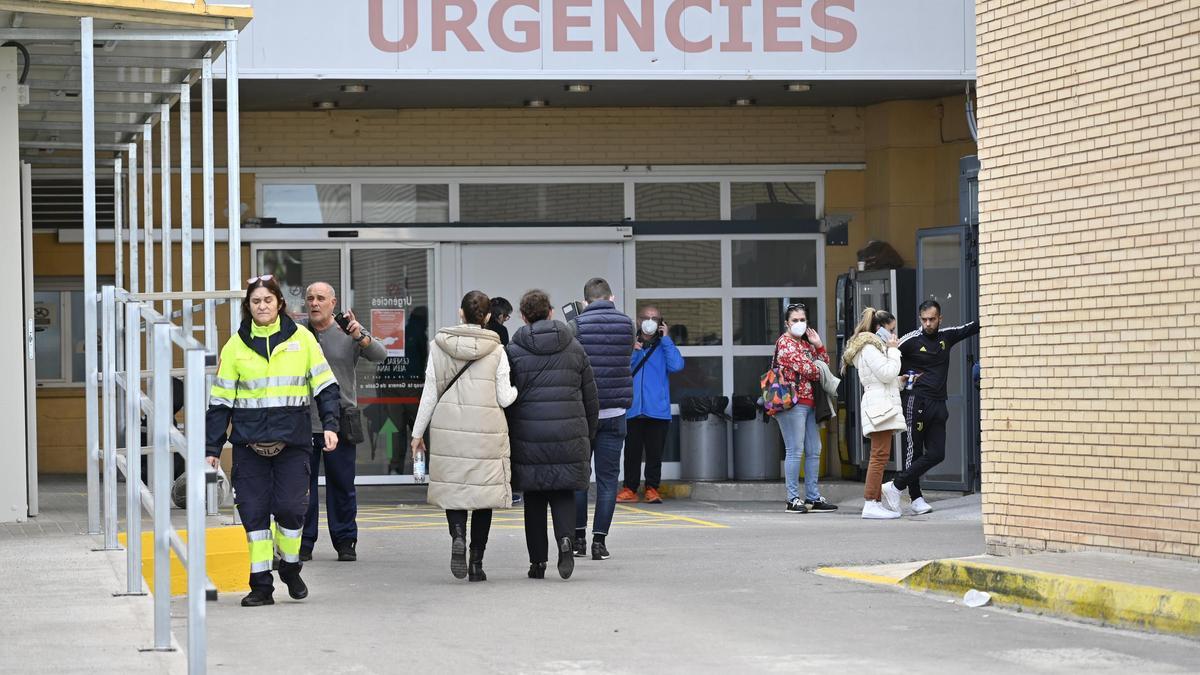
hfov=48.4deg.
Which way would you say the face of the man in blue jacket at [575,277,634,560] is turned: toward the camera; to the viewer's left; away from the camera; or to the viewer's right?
away from the camera

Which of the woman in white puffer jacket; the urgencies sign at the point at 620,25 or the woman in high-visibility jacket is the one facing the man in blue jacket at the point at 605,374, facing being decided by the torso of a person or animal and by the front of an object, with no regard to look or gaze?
the urgencies sign

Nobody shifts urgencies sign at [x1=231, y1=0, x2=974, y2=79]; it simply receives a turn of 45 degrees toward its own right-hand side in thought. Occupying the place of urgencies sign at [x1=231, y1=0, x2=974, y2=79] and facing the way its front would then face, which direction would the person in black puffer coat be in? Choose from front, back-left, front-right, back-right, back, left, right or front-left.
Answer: front-left

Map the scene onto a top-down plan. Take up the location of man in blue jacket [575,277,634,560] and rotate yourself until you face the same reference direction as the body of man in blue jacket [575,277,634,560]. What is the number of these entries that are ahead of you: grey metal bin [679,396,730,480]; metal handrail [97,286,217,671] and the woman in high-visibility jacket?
1

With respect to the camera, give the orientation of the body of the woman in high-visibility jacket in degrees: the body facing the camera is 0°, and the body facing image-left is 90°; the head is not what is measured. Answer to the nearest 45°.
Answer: approximately 0°

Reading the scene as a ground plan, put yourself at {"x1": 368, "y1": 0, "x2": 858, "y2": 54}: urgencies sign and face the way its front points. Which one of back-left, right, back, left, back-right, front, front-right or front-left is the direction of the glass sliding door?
back-right

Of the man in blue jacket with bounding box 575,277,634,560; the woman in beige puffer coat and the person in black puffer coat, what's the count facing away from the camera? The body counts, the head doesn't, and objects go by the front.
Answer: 3

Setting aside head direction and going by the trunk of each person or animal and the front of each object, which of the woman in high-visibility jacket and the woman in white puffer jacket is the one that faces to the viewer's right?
the woman in white puffer jacket

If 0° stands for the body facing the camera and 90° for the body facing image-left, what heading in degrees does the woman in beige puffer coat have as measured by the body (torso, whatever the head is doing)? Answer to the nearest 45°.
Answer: approximately 180°

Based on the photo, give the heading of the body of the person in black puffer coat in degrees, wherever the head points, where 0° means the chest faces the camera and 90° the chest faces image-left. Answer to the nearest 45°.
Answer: approximately 180°

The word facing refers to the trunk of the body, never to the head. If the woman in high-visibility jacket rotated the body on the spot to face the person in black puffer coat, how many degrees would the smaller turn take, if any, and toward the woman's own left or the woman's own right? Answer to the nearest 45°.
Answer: approximately 135° to the woman's own left

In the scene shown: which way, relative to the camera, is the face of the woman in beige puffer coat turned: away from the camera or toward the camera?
away from the camera

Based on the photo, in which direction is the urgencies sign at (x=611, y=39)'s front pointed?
toward the camera

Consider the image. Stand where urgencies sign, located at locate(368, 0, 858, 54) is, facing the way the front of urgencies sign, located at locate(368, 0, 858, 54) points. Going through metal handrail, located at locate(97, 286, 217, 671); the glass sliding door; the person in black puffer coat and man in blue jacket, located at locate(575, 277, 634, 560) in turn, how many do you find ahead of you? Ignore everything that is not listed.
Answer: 3

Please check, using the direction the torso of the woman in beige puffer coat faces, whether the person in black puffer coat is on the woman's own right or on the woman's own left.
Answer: on the woman's own right
